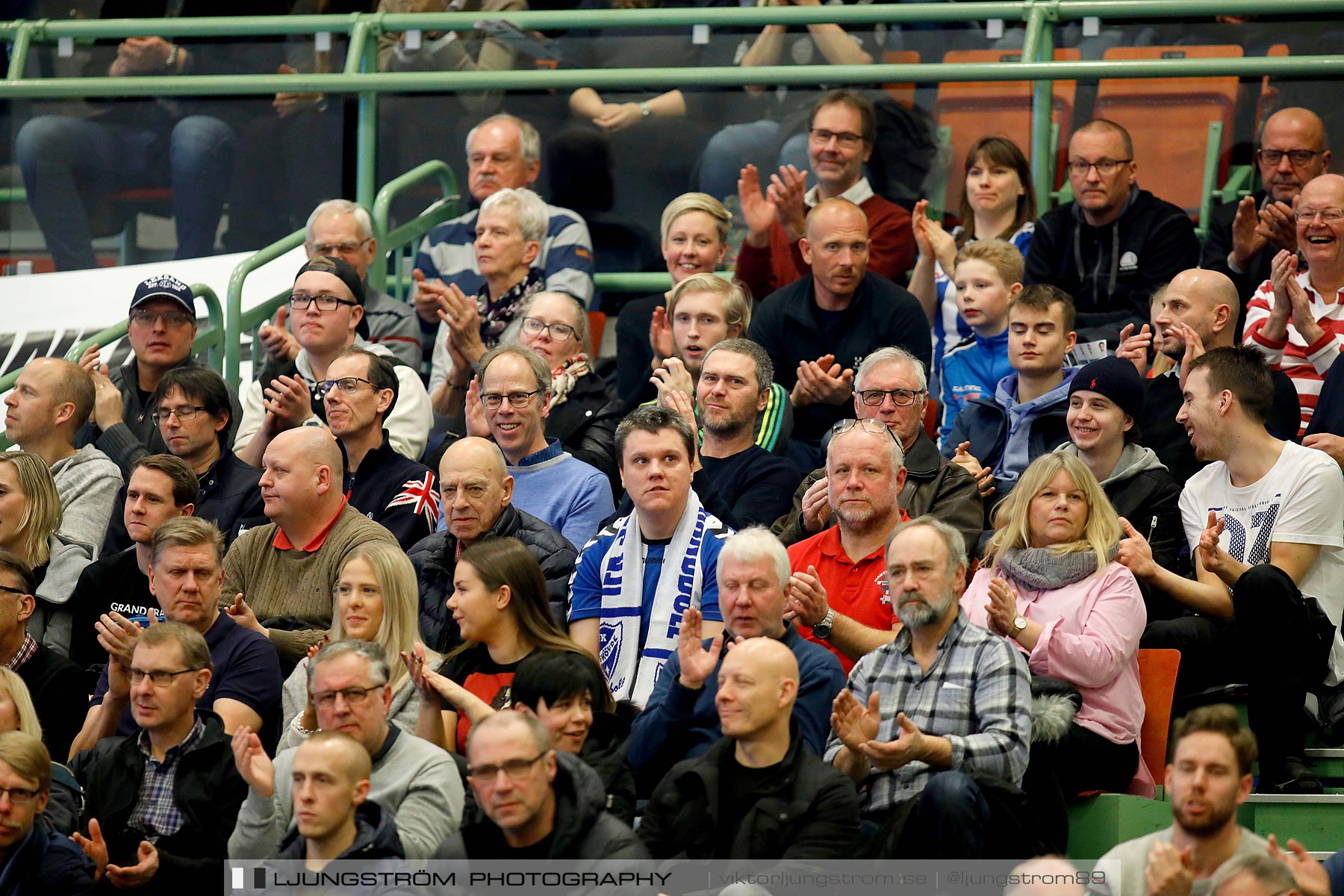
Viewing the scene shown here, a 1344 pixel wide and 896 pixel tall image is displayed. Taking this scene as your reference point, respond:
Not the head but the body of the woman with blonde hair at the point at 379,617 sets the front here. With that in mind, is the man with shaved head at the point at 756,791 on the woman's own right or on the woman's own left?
on the woman's own left

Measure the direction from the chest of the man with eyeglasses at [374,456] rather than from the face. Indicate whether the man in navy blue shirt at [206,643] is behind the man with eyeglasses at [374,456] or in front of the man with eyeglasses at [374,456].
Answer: in front

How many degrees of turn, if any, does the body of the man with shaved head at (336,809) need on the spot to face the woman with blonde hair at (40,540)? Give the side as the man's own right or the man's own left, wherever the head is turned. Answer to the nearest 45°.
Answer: approximately 90° to the man's own right

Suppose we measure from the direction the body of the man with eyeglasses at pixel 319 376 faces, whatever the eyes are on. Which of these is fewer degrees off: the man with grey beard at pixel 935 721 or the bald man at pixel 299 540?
the bald man

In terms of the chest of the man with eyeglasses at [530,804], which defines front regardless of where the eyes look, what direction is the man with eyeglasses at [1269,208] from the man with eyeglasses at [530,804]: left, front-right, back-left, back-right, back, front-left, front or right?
back

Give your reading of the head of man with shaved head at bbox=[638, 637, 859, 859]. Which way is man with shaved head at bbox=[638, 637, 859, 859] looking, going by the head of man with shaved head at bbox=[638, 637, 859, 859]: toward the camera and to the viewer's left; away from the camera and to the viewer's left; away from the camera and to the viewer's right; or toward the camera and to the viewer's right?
toward the camera and to the viewer's left

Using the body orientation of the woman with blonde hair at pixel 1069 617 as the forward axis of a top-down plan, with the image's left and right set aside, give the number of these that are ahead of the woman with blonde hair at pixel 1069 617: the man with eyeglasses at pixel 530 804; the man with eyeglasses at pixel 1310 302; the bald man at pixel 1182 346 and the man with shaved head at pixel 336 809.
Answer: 2

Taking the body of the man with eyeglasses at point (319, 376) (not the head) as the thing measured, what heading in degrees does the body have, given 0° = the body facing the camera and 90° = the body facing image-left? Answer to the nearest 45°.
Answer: approximately 45°

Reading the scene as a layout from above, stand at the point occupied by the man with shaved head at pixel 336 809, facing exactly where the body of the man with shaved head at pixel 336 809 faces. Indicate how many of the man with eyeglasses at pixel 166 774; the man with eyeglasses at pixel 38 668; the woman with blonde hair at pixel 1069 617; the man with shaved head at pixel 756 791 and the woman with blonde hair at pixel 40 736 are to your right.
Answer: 3

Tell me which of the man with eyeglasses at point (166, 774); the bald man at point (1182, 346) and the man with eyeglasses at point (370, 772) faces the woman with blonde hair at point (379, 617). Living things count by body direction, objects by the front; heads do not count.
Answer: the bald man

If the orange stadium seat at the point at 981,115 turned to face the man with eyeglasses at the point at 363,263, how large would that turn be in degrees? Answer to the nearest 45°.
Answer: approximately 90° to its right

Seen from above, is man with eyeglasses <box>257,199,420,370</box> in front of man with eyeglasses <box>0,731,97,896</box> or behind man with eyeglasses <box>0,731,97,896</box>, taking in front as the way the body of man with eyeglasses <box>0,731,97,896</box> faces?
behind

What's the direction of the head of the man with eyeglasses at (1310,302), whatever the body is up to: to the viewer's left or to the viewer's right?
to the viewer's left

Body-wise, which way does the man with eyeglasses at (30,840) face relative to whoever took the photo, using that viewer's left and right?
facing the viewer and to the left of the viewer
